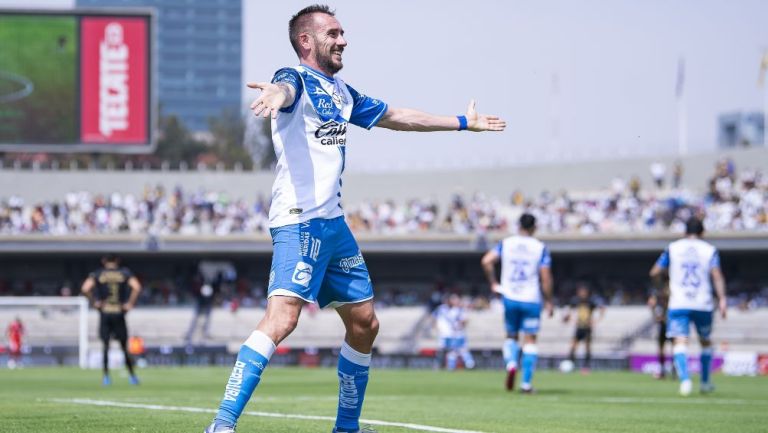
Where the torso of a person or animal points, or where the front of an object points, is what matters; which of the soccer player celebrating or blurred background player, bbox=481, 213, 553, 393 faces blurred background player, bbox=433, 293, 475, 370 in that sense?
blurred background player, bbox=481, 213, 553, 393

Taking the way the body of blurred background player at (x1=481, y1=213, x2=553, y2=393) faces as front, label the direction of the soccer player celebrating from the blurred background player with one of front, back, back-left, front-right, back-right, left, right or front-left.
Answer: back

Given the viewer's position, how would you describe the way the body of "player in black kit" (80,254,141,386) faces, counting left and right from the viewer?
facing away from the viewer

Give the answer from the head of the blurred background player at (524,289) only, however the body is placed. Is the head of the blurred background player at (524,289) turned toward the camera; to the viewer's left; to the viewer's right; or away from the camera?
away from the camera

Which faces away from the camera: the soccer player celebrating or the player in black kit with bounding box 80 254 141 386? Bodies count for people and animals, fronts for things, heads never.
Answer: the player in black kit

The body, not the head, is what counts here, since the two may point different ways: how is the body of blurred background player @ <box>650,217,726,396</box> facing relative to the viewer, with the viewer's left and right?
facing away from the viewer

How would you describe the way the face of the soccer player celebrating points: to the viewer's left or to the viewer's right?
to the viewer's right

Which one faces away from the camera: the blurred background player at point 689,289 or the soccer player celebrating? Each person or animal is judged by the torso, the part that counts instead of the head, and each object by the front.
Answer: the blurred background player

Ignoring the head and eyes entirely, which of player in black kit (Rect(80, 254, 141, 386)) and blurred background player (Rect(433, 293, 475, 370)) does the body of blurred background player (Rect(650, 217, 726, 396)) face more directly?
the blurred background player

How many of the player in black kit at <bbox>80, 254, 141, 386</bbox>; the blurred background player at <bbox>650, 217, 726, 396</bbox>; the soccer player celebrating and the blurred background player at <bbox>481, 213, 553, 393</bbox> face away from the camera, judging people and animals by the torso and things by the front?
3

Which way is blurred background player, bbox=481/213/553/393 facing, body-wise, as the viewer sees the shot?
away from the camera
